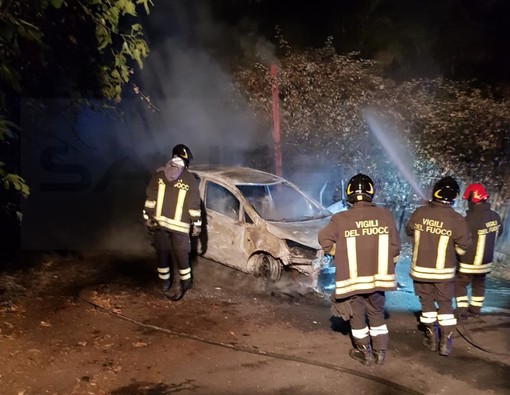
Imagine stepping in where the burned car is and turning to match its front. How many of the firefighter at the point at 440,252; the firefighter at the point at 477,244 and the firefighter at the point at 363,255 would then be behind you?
0

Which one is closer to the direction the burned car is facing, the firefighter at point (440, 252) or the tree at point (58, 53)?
the firefighter

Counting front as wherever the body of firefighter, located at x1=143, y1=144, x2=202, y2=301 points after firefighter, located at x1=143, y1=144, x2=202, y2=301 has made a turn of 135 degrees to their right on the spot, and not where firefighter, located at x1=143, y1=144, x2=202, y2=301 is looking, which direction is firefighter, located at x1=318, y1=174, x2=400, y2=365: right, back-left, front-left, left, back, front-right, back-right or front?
front

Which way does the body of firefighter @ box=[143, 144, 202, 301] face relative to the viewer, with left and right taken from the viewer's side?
facing away from the viewer

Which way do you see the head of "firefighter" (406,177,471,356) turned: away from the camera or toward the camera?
away from the camera

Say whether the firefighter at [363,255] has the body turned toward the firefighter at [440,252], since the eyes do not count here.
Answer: no

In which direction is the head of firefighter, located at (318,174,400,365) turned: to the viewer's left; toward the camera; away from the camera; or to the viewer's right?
away from the camera

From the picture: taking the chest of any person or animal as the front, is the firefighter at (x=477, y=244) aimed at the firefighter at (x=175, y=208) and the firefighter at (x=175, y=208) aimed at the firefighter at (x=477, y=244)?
no

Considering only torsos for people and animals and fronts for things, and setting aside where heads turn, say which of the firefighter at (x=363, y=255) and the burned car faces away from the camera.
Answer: the firefighter

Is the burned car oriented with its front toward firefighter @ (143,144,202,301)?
no

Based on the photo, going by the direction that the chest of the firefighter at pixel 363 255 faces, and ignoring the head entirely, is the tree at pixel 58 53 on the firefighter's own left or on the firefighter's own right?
on the firefighter's own left

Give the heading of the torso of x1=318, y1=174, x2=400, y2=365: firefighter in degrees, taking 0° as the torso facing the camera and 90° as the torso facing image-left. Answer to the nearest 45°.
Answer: approximately 180°

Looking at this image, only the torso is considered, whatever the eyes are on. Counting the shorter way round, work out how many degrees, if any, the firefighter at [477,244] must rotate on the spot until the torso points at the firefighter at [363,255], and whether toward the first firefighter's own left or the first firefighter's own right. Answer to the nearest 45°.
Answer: approximately 90° to the first firefighter's own left

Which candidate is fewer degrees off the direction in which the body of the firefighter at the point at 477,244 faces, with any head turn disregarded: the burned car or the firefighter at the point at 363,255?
the burned car

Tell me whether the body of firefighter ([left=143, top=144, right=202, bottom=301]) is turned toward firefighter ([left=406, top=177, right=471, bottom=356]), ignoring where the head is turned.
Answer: no

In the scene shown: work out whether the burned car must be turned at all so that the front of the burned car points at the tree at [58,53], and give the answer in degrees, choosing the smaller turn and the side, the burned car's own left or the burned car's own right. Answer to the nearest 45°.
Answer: approximately 90° to the burned car's own right

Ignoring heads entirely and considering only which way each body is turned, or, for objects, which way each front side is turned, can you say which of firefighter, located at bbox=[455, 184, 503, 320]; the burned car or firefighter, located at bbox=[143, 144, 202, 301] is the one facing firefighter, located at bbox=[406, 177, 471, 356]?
the burned car
